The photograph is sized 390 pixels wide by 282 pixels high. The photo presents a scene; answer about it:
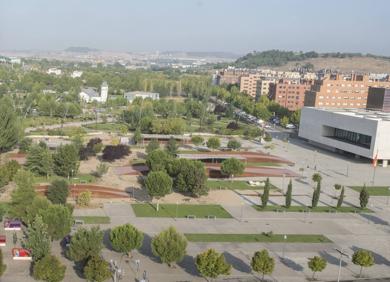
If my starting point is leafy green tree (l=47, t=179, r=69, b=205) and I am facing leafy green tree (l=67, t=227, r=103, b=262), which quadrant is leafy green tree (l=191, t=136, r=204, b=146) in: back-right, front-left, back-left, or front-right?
back-left

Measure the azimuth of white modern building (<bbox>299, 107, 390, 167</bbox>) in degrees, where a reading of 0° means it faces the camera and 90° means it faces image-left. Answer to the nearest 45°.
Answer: approximately 45°

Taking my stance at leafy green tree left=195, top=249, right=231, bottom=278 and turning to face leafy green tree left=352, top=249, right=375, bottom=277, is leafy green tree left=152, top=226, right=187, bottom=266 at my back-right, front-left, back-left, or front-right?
back-left

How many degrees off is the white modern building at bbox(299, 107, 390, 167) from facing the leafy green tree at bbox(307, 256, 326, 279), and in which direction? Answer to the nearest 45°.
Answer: approximately 45° to its left

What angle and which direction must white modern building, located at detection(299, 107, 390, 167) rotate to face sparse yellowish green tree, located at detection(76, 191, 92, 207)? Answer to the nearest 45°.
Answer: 0° — it already faces it

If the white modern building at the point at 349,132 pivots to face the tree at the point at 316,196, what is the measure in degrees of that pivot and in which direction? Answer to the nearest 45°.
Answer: approximately 45° to its left

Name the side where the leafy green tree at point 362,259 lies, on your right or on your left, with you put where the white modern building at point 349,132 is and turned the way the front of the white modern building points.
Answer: on your left
